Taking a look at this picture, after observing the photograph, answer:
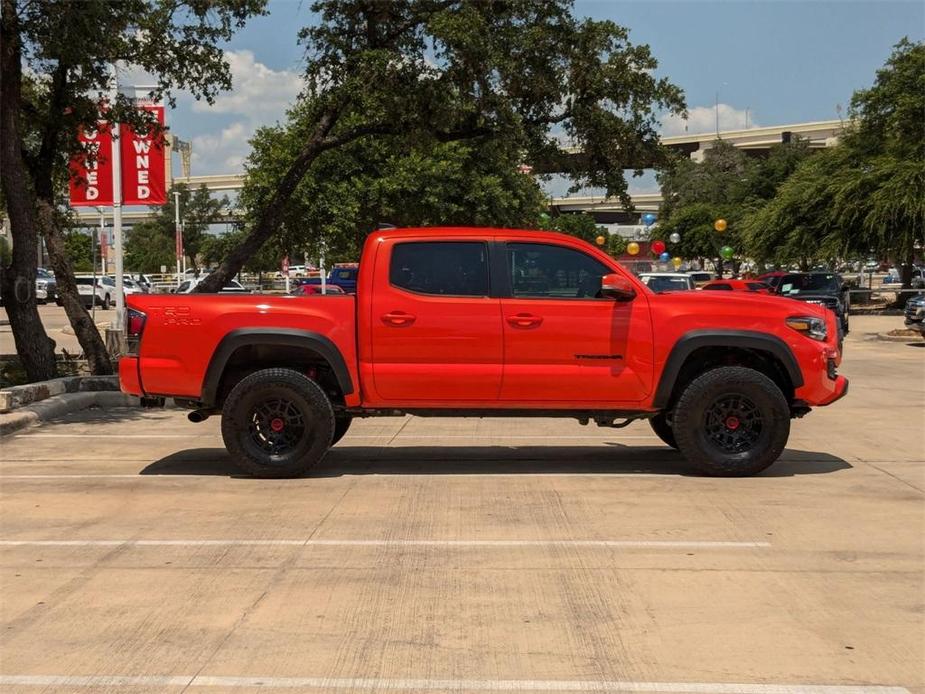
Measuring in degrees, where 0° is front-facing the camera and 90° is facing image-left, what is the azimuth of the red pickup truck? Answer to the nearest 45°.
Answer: approximately 270°

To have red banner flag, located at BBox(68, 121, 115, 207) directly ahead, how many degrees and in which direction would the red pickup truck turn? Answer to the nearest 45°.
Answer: approximately 135° to its left

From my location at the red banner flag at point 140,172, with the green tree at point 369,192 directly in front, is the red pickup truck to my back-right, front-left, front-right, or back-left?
back-right

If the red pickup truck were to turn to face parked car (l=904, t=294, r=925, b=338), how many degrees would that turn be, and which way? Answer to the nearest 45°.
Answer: approximately 45° to its left

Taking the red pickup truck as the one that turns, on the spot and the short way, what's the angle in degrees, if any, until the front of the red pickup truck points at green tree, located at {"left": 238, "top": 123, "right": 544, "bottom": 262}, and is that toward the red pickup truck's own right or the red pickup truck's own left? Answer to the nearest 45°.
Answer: approximately 90° to the red pickup truck's own left

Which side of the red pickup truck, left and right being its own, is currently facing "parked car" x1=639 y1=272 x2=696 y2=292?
left

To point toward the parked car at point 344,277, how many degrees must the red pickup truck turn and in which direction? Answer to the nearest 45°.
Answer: approximately 90° to its left

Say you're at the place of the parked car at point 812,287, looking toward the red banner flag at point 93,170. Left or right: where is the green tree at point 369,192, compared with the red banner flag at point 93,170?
right

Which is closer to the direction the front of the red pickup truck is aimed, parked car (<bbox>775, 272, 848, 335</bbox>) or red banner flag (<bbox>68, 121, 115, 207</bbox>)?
the parked car

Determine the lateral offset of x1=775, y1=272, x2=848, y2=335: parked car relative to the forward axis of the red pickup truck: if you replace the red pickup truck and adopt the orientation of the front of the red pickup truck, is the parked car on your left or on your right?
on your left

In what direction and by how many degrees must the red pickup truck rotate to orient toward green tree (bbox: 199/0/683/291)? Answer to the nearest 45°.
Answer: approximately 90° to its left

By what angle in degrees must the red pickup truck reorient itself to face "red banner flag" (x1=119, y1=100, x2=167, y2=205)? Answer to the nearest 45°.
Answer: approximately 135° to its left
